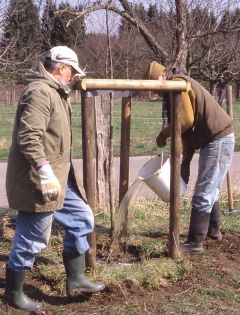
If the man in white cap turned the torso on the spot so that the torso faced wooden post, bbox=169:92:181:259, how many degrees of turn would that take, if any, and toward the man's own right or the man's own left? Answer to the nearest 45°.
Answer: approximately 45° to the man's own left

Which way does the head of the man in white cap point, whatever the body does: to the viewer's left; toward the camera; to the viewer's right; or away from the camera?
to the viewer's right

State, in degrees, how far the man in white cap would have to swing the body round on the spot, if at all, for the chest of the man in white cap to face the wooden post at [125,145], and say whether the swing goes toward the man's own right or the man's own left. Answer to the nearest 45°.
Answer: approximately 45° to the man's own left

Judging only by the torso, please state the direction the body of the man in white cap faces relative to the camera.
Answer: to the viewer's right

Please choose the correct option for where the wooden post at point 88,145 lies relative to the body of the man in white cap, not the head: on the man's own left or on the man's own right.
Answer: on the man's own left
